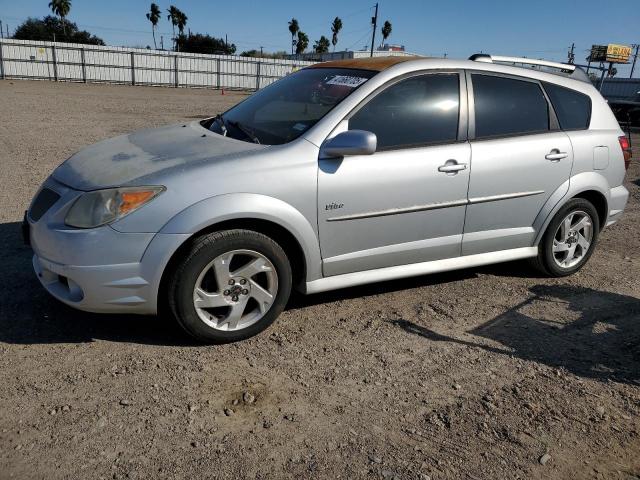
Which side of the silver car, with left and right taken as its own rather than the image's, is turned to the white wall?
right

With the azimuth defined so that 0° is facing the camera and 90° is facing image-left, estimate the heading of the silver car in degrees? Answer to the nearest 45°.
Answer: approximately 45°
